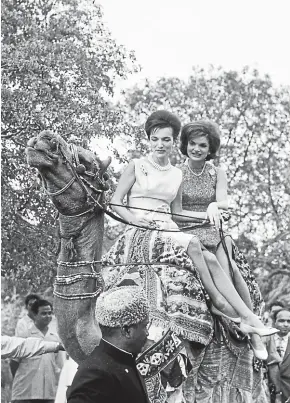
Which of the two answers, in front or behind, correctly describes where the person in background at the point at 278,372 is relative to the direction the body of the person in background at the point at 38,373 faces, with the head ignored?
in front

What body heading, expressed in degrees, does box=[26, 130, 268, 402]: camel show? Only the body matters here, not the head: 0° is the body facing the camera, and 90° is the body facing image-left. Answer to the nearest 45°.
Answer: approximately 45°

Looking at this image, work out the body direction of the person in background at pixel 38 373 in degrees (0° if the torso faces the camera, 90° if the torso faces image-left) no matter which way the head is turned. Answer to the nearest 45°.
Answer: approximately 315°
